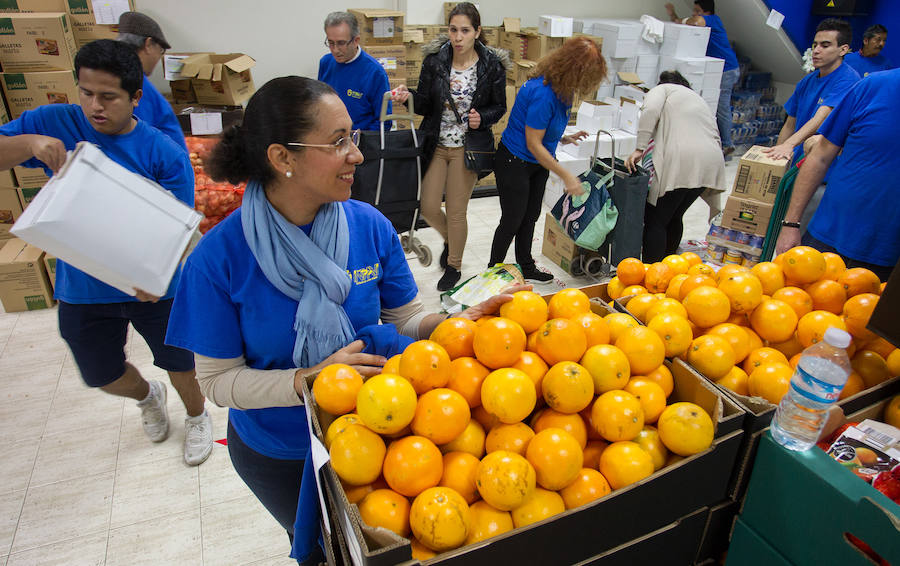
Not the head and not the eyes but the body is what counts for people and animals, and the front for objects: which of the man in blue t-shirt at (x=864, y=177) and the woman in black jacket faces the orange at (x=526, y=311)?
the woman in black jacket

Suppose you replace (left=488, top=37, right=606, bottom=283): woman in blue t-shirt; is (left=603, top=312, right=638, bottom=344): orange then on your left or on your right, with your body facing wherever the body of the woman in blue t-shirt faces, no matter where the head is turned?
on your right

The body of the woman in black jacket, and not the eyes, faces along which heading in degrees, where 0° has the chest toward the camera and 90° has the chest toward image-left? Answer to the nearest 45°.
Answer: approximately 0°

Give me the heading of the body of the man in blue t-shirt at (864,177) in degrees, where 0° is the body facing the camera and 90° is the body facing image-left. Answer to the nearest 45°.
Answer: approximately 180°

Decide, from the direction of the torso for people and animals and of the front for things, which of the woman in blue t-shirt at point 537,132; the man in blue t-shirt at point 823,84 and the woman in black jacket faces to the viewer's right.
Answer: the woman in blue t-shirt

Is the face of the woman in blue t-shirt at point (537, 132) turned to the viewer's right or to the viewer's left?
to the viewer's right

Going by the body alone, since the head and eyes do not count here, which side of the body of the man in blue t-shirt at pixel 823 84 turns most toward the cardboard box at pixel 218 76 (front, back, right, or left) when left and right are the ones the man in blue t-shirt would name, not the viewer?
front

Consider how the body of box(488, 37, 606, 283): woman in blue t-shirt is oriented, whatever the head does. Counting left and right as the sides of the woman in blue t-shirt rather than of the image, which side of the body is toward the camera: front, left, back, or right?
right
